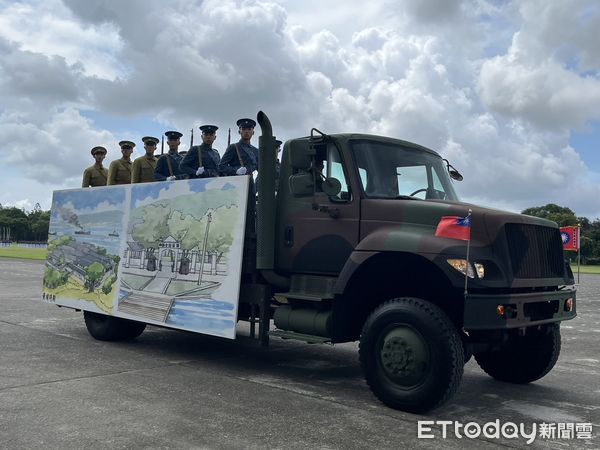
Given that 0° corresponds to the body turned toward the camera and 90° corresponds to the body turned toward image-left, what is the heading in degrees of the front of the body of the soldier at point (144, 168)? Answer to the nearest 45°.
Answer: approximately 315°

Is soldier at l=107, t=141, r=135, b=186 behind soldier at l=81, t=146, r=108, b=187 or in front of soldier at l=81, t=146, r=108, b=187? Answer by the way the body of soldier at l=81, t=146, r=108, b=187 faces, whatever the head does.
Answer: in front

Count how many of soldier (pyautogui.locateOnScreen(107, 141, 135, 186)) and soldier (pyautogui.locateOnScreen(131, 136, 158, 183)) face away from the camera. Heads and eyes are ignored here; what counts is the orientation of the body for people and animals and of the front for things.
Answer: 0

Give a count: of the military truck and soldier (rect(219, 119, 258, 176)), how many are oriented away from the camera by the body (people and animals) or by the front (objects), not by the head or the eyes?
0

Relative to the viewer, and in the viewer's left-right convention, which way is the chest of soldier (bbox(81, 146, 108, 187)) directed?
facing the viewer and to the right of the viewer

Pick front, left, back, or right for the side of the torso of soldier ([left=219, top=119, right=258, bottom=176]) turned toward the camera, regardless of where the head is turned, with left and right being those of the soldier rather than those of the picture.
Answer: front

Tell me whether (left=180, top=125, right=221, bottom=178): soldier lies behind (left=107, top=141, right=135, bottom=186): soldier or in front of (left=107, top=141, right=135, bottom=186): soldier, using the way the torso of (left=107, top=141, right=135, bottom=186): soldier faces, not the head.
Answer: in front

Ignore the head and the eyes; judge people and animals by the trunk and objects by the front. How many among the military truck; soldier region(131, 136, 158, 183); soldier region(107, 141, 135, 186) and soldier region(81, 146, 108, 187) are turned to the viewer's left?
0
